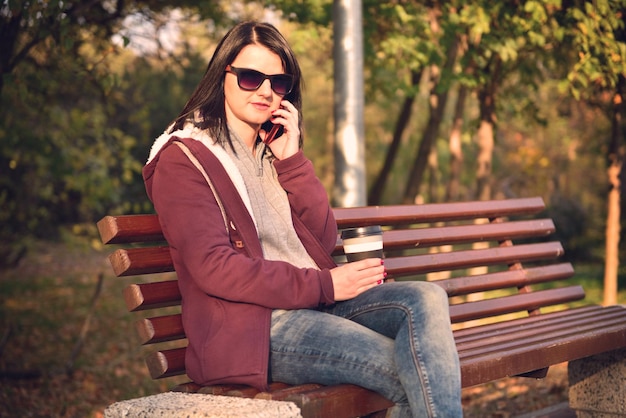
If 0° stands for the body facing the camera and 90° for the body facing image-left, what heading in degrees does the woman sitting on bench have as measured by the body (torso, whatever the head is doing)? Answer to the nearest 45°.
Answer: approximately 315°

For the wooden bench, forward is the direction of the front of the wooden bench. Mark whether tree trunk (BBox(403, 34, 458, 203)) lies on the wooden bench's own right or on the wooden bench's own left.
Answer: on the wooden bench's own left

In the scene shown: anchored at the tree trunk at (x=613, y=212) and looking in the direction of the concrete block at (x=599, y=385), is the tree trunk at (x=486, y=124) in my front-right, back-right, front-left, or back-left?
back-right

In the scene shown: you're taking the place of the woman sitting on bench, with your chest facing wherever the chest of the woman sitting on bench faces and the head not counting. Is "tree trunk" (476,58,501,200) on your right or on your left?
on your left

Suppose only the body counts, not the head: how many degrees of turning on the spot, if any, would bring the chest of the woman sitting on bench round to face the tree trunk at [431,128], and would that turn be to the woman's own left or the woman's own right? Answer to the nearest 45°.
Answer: approximately 135° to the woman's own left

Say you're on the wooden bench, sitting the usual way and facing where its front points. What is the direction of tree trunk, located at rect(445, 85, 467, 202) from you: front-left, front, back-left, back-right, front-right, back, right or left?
back-left

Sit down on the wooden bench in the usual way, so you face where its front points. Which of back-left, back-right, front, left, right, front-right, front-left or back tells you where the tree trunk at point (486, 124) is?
back-left

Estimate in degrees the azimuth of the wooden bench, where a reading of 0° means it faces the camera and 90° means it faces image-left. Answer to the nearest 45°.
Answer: approximately 315°

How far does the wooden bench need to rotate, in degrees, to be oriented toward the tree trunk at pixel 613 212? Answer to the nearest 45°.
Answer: approximately 90° to its left
